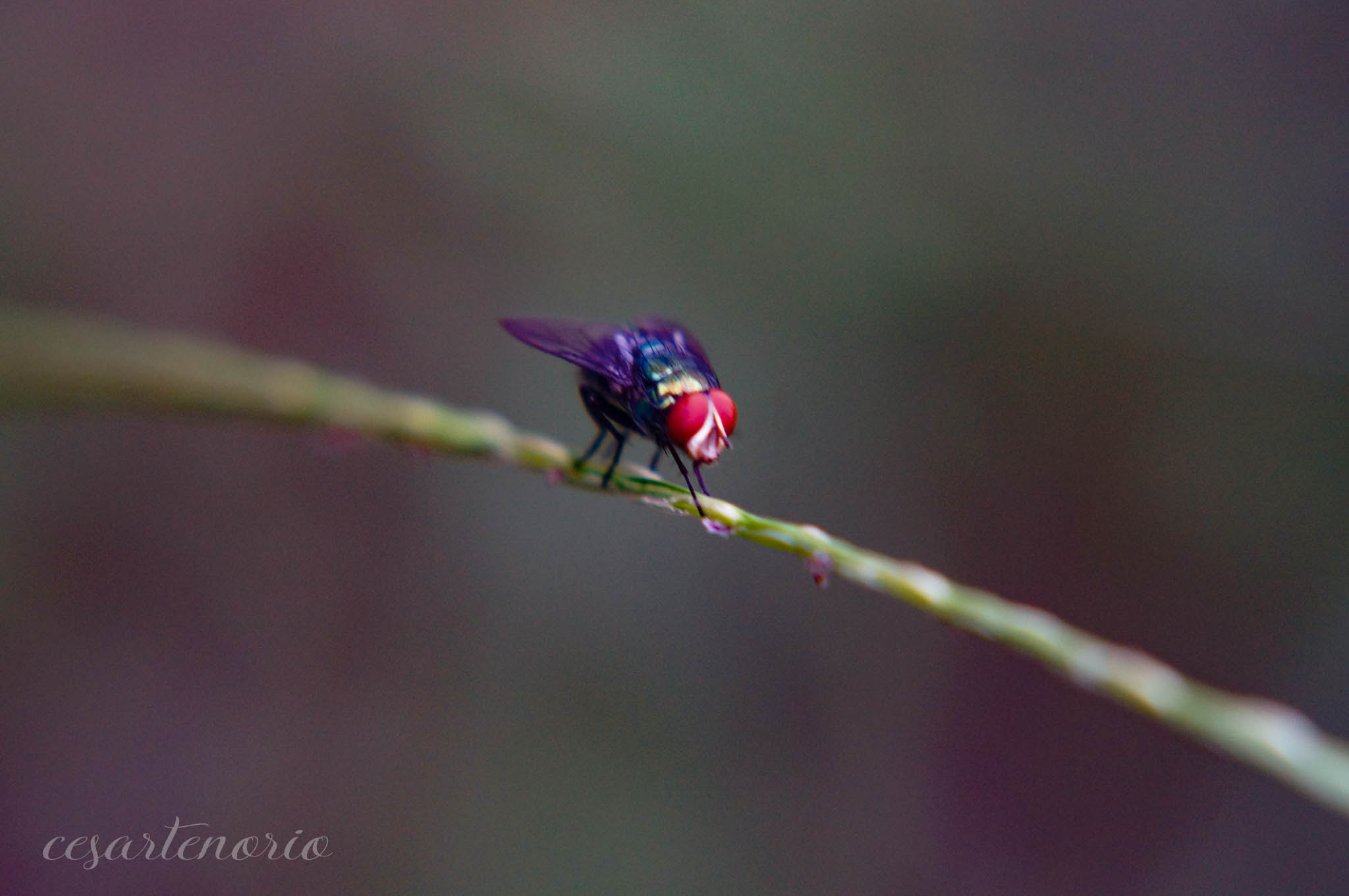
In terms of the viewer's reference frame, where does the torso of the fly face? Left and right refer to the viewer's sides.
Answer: facing the viewer and to the right of the viewer
